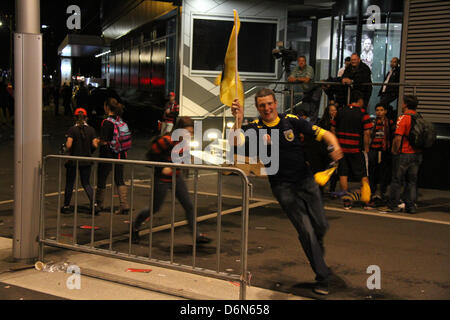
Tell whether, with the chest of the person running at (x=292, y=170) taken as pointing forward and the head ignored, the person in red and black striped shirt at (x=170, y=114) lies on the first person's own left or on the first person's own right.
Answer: on the first person's own right

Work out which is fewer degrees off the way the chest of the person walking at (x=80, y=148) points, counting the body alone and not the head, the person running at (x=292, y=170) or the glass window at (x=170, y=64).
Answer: the glass window

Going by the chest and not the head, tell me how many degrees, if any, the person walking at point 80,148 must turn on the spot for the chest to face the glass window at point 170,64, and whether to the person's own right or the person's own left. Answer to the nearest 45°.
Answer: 0° — they already face it

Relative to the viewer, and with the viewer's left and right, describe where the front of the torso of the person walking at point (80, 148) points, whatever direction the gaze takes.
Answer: facing away from the viewer

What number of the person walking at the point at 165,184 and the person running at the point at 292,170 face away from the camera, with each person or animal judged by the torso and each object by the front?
0

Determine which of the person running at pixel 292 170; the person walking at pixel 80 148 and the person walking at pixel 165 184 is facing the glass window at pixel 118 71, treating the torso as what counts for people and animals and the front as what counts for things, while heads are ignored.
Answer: the person walking at pixel 80 148

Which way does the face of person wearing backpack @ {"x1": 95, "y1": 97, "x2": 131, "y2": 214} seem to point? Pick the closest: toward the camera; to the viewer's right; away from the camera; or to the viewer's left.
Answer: away from the camera

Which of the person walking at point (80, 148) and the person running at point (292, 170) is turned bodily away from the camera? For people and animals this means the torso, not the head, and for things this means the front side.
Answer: the person walking at point (80, 148)

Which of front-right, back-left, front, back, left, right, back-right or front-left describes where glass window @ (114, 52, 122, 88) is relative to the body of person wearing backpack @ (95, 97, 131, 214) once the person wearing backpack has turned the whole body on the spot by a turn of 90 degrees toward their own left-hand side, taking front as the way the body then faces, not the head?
back-right

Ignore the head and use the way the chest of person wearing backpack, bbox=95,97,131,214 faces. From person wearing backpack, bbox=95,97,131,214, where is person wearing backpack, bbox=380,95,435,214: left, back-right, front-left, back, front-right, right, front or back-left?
back-right

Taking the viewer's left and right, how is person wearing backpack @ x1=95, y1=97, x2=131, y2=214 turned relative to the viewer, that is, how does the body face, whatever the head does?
facing away from the viewer and to the left of the viewer
